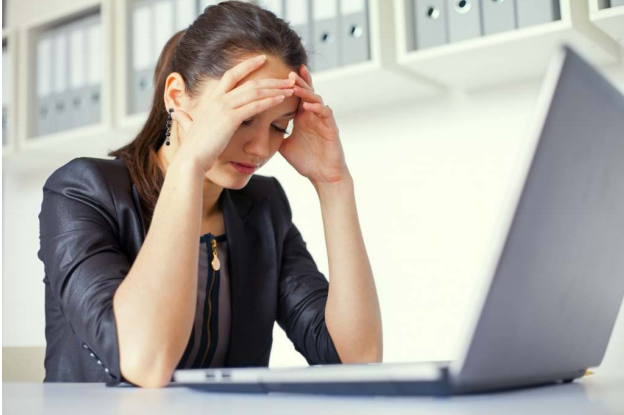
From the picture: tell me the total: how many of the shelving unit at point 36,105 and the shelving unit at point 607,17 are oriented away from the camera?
0

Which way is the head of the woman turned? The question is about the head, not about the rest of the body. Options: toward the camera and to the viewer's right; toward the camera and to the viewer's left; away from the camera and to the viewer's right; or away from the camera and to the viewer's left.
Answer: toward the camera and to the viewer's right

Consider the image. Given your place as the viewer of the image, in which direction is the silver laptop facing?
facing away from the viewer and to the left of the viewer

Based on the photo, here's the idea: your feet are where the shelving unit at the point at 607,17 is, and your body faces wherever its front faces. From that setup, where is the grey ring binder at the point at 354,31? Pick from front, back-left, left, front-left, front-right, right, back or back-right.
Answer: front-right

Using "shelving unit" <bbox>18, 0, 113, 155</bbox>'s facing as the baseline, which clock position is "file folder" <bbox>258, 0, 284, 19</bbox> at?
The file folder is roughly at 9 o'clock from the shelving unit.

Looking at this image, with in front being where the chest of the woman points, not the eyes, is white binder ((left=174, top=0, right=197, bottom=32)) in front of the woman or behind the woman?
behind

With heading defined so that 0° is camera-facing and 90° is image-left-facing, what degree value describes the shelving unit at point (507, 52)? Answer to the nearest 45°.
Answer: approximately 45°

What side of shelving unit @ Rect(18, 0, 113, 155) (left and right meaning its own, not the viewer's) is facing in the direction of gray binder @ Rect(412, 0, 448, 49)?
left

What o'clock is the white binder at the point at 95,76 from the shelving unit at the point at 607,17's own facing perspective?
The white binder is roughly at 2 o'clock from the shelving unit.

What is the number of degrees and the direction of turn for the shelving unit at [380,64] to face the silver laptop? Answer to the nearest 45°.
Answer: approximately 45° to its left

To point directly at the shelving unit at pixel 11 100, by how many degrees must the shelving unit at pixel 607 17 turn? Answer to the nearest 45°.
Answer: approximately 45° to its right

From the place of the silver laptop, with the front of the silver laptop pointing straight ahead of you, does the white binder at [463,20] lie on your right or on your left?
on your right

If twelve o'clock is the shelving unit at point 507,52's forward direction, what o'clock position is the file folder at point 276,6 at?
The file folder is roughly at 2 o'clock from the shelving unit.
